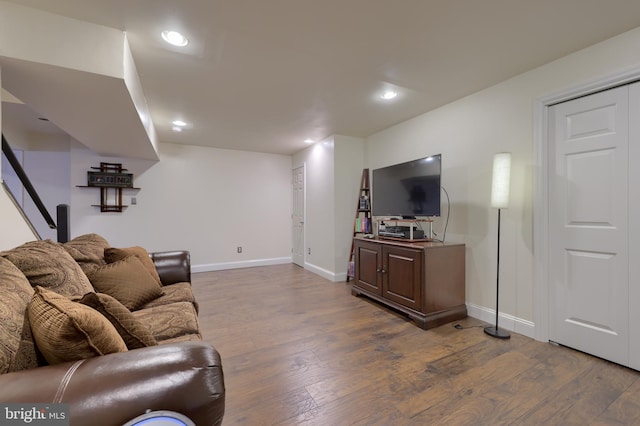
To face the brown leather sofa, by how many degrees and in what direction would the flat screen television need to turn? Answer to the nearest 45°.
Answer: approximately 45° to its left

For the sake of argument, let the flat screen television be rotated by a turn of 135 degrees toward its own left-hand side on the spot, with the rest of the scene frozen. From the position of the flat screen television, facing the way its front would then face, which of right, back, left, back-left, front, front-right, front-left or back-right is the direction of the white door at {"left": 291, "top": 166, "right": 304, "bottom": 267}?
back-left

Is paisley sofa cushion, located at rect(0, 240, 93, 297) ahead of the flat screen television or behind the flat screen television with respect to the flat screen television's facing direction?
ahead

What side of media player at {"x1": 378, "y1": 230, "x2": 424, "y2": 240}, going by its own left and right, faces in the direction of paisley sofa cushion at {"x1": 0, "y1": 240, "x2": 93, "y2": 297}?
front

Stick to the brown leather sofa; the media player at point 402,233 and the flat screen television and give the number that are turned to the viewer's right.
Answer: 1

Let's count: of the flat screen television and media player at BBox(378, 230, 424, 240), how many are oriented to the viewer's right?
0

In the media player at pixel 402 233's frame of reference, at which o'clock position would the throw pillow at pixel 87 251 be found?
The throw pillow is roughly at 12 o'clock from the media player.

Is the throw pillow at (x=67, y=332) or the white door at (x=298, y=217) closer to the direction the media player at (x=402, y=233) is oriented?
the throw pillow

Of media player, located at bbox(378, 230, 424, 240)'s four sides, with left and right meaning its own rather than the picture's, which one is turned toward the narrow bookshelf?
right

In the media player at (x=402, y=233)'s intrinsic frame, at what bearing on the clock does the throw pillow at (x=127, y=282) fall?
The throw pillow is roughly at 12 o'clock from the media player.

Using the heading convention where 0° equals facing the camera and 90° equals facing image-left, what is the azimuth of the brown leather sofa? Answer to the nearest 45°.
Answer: approximately 270°

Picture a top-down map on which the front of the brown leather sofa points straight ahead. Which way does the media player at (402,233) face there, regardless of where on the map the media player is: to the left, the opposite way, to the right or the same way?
the opposite way

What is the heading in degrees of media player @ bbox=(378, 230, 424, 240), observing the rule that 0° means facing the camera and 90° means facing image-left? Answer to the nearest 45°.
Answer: approximately 45°

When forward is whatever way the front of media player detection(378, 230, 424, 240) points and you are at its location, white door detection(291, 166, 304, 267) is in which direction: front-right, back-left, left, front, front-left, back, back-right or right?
right

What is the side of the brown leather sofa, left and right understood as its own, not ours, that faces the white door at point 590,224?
front
